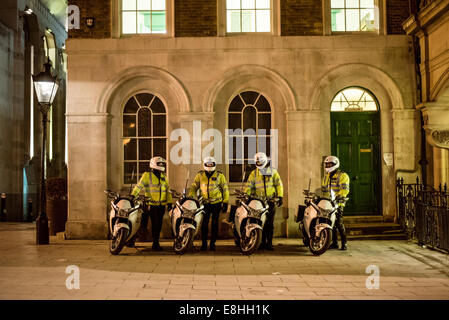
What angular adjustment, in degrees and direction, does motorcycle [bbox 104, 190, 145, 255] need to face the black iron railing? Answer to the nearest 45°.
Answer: approximately 135° to its left

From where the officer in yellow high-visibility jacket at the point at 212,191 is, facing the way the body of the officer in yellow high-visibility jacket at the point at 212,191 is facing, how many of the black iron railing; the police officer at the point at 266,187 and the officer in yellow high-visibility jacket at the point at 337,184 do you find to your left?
3

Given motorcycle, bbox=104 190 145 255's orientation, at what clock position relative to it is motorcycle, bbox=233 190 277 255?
motorcycle, bbox=233 190 277 255 is roughly at 8 o'clock from motorcycle, bbox=104 190 145 255.

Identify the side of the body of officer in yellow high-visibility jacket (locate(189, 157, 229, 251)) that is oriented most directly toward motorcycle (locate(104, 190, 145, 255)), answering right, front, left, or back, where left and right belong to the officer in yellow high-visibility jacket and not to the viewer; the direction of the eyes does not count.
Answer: right

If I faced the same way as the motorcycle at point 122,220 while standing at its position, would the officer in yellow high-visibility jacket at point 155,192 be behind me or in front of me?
behind

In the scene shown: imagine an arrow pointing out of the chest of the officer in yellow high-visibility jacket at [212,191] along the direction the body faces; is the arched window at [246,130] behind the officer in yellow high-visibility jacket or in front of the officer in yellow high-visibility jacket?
behind

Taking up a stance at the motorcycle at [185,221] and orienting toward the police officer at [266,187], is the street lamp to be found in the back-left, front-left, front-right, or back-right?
back-left

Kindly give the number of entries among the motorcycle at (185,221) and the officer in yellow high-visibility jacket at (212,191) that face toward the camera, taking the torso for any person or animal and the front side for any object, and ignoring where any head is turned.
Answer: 2

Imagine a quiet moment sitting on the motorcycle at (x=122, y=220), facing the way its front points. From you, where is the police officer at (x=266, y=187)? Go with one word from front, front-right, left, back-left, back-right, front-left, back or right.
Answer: back-left
